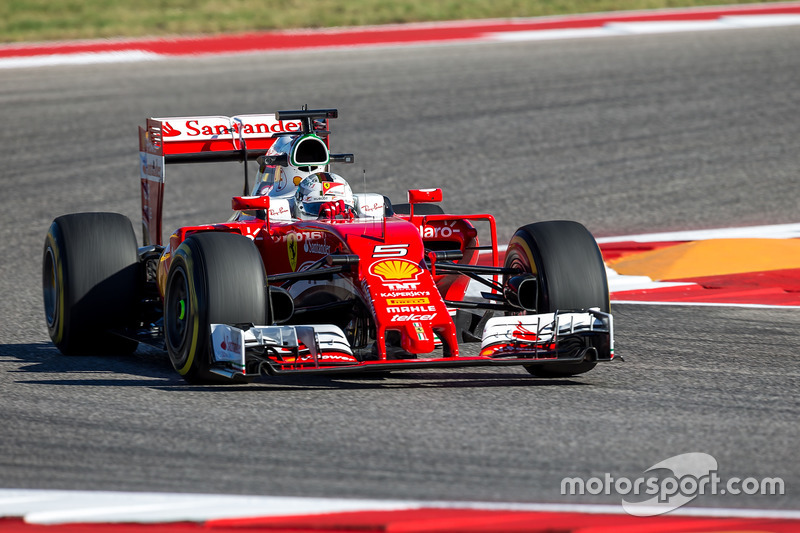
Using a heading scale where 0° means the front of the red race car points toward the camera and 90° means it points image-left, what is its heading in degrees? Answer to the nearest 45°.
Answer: approximately 0°
